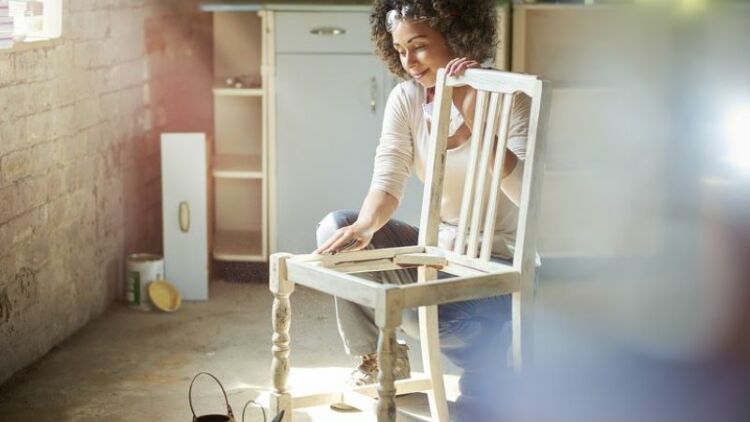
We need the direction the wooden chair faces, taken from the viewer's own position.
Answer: facing the viewer and to the left of the viewer

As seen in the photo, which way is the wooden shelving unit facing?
toward the camera

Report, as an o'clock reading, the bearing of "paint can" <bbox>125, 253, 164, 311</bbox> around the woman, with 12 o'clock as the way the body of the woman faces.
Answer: The paint can is roughly at 3 o'clock from the woman.

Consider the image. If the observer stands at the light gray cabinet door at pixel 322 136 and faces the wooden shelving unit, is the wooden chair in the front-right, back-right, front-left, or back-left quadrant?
back-left

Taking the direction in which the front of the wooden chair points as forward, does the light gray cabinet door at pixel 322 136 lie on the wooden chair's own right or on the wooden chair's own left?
on the wooden chair's own right

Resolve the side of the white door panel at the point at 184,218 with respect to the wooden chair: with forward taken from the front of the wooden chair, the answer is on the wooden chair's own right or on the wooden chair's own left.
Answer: on the wooden chair's own right

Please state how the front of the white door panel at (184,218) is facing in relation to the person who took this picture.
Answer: facing the viewer

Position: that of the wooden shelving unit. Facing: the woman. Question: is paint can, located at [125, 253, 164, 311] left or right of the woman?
right

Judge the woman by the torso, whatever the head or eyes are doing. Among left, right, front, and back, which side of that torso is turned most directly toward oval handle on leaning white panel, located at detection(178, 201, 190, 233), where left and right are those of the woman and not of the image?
right
